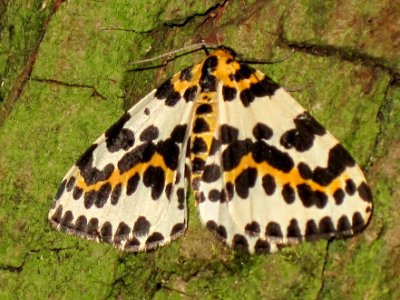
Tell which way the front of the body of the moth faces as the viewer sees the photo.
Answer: away from the camera
